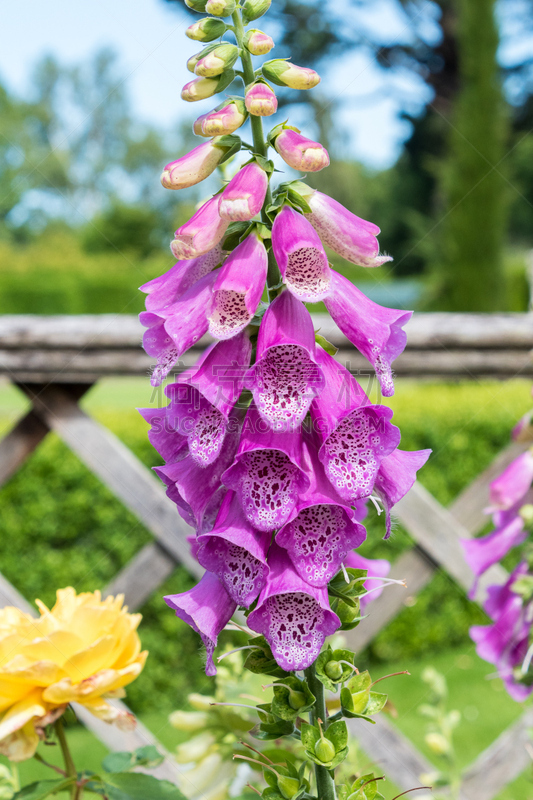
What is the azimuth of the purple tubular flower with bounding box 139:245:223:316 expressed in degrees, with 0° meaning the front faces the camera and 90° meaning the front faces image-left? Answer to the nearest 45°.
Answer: approximately 90°

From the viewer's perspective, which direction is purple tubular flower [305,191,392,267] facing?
to the viewer's right

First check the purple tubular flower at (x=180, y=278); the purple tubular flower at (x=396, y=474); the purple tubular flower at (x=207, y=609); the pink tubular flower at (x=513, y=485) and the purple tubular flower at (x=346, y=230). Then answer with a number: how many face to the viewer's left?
3

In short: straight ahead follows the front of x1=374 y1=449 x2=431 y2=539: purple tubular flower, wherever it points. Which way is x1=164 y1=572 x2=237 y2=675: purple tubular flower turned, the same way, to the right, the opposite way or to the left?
the opposite way

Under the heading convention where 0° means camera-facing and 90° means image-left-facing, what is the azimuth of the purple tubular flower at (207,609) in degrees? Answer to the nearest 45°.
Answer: approximately 90°

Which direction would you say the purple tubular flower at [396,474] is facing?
to the viewer's right

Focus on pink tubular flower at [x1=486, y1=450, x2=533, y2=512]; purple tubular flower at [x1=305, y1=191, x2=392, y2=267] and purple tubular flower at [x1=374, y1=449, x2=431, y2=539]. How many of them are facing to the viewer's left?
1
